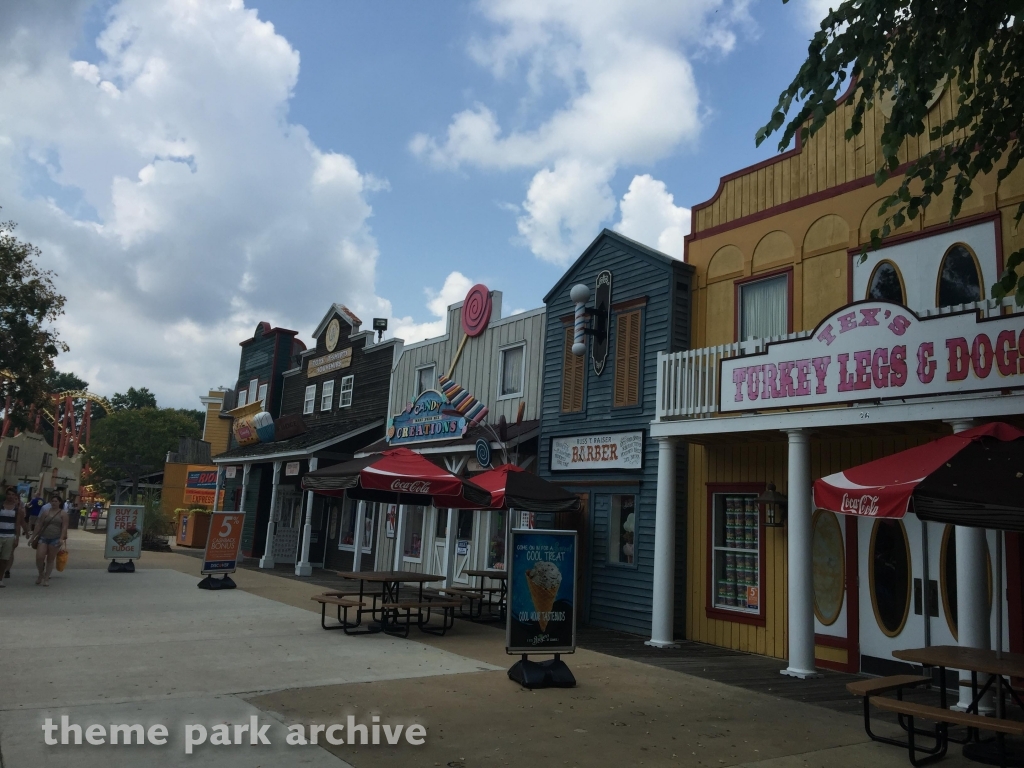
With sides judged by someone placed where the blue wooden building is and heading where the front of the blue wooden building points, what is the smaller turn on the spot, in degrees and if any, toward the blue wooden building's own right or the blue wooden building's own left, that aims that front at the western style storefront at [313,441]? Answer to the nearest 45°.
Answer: approximately 90° to the blue wooden building's own right

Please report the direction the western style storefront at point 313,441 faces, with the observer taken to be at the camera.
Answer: facing the viewer and to the left of the viewer

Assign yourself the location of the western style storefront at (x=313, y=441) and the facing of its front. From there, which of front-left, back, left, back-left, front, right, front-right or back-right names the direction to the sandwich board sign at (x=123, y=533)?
front

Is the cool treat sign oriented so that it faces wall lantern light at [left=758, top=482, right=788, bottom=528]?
no

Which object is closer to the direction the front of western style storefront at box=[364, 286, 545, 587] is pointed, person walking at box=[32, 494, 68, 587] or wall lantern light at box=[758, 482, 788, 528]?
the person walking

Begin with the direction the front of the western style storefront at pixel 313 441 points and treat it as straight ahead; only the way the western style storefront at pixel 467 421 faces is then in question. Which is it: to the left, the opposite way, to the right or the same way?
the same way

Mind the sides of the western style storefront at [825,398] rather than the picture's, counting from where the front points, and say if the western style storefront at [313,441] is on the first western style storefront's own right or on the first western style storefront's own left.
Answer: on the first western style storefront's own right

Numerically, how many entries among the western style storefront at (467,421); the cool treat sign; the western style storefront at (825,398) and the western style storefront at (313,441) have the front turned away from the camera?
0

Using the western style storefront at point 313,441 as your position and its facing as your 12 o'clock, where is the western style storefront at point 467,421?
the western style storefront at point 467,421 is roughly at 10 o'clock from the western style storefront at point 313,441.

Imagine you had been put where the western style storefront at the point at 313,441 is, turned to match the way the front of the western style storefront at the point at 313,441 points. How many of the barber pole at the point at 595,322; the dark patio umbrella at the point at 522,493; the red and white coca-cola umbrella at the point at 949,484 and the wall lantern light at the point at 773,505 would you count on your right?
0

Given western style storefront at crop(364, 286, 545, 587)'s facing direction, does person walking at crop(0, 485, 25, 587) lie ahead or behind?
ahead

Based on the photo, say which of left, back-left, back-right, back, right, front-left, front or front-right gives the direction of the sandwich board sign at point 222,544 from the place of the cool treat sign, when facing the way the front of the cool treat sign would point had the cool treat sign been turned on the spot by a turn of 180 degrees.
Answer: front-left

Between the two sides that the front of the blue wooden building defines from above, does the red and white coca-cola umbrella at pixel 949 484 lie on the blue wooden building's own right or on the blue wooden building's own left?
on the blue wooden building's own left

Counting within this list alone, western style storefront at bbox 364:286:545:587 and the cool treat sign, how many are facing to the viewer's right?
0

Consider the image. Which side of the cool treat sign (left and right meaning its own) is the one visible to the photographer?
front

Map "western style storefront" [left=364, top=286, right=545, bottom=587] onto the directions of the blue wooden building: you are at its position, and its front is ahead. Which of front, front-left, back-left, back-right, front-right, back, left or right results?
right

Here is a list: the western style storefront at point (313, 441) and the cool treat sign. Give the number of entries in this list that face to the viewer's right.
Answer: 0

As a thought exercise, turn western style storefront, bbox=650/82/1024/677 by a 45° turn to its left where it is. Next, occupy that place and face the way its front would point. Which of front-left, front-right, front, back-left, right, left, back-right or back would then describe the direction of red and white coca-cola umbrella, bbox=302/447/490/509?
right

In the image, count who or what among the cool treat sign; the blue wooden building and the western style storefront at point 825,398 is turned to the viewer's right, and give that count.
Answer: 0

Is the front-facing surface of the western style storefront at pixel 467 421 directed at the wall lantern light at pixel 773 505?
no

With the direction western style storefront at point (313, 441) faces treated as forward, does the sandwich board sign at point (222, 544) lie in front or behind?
in front
